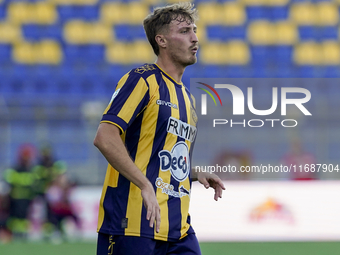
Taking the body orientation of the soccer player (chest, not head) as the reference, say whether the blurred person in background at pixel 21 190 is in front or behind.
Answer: behind

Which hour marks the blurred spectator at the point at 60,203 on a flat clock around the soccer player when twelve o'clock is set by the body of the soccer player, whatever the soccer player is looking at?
The blurred spectator is roughly at 7 o'clock from the soccer player.

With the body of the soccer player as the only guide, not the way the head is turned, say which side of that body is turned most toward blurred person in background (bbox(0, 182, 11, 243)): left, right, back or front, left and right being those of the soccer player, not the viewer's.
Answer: back

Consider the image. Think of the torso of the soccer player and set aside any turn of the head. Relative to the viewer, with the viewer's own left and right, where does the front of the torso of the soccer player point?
facing the viewer and to the right of the viewer

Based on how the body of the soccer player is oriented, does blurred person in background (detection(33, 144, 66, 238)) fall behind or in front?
behind

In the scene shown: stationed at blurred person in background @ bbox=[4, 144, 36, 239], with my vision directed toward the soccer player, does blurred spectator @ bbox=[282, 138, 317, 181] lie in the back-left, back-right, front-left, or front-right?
front-left
